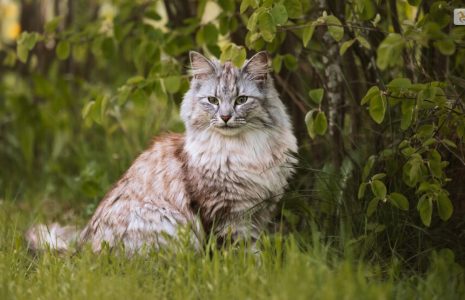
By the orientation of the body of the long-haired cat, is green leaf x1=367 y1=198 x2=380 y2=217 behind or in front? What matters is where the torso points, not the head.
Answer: in front

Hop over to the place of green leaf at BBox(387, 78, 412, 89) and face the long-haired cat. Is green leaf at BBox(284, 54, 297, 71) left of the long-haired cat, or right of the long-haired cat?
right
